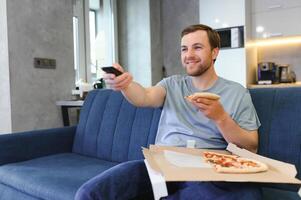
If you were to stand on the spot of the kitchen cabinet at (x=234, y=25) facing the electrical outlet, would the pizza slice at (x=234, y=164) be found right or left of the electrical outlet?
left

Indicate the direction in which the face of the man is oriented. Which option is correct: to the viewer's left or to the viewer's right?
to the viewer's left

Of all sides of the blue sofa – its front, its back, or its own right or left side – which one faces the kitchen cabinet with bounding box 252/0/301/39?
back

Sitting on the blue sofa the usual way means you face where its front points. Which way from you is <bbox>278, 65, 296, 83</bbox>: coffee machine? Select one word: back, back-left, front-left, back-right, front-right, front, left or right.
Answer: back

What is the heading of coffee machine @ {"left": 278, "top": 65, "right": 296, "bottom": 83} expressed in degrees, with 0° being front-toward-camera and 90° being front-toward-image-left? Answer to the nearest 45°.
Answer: approximately 45°

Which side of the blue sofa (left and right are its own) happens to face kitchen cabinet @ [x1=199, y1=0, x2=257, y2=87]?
back

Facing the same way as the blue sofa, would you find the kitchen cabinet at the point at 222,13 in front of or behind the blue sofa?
behind

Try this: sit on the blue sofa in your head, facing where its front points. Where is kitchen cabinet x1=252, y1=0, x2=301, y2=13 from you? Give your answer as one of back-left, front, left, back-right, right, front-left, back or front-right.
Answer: back
